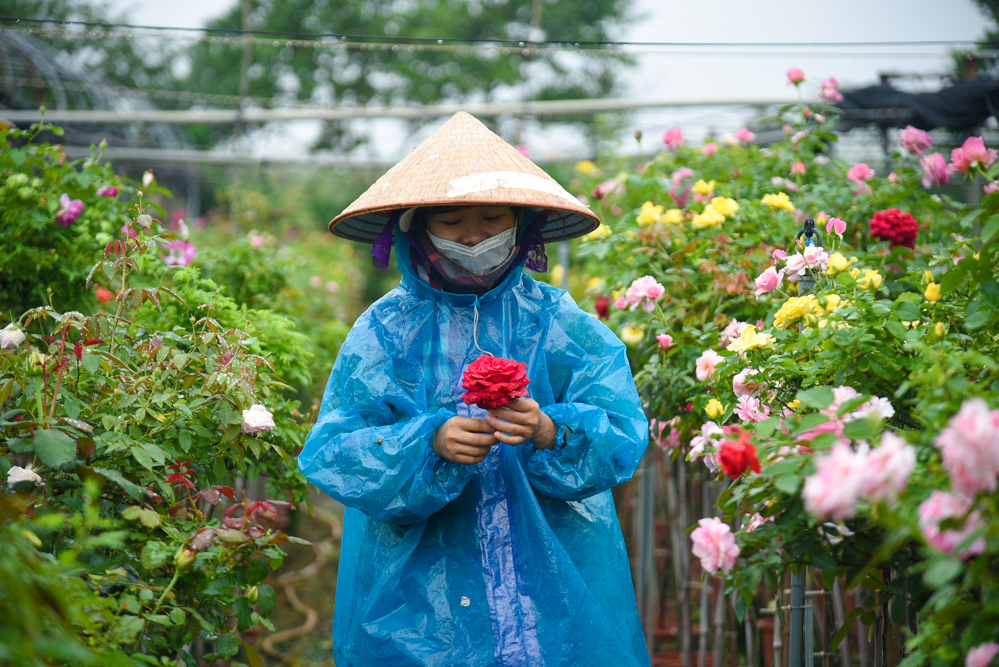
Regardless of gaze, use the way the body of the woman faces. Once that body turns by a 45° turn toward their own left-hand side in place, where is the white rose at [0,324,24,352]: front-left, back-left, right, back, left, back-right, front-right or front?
back-right

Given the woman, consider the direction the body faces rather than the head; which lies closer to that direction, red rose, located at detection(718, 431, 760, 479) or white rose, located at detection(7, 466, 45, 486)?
the red rose

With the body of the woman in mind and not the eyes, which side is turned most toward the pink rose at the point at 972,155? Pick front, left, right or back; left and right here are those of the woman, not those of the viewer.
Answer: left

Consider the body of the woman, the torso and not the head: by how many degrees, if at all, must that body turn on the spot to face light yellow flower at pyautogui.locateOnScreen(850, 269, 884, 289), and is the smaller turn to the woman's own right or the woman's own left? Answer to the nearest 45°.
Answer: approximately 90° to the woman's own left

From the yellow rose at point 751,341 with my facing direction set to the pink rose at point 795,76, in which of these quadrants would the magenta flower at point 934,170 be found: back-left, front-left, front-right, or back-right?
front-right

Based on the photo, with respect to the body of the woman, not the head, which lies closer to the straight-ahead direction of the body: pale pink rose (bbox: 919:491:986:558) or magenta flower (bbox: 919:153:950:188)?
the pale pink rose

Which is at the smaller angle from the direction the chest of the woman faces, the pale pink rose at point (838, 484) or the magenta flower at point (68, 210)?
the pale pink rose

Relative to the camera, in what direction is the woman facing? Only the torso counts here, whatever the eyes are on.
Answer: toward the camera
